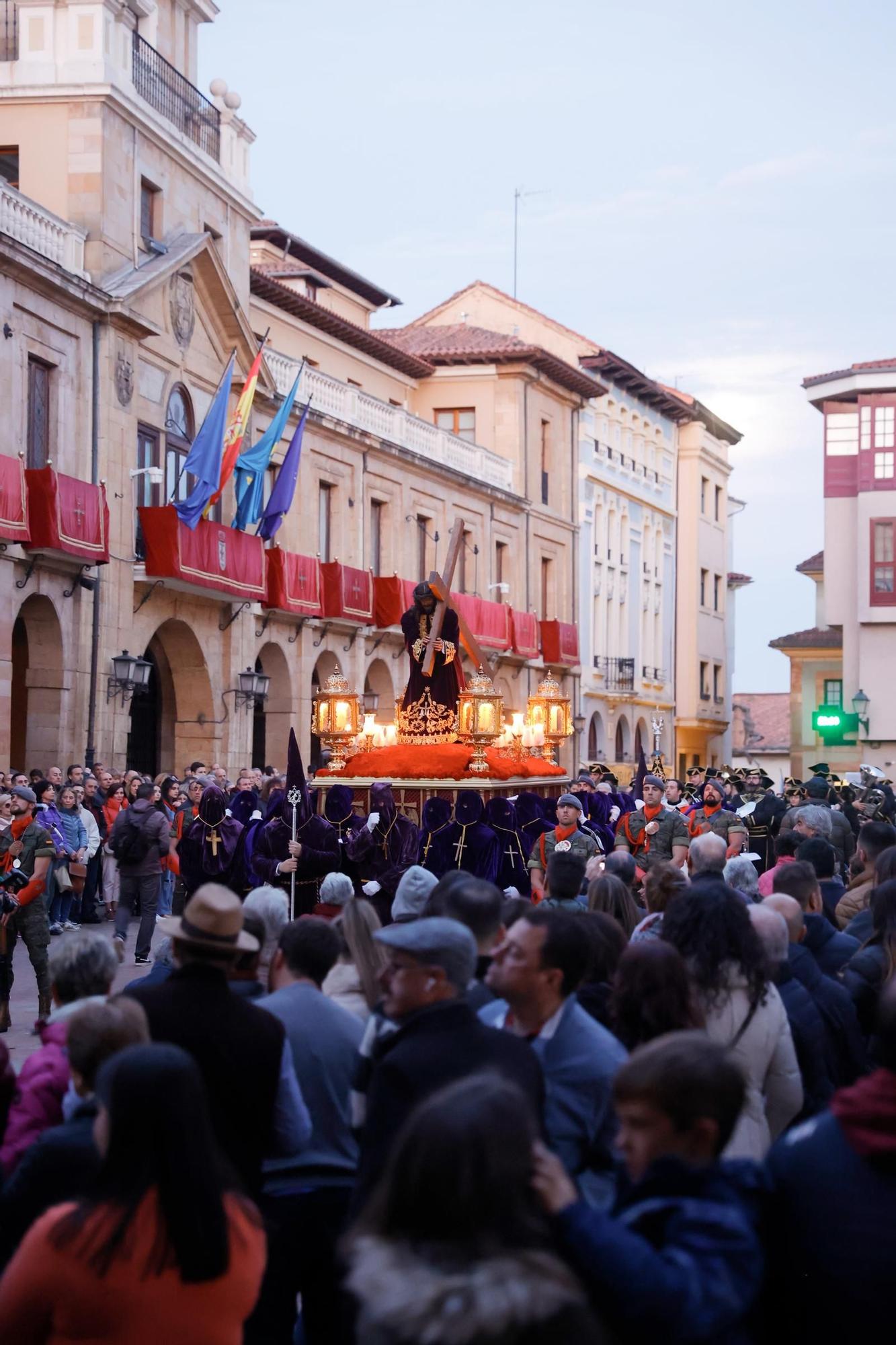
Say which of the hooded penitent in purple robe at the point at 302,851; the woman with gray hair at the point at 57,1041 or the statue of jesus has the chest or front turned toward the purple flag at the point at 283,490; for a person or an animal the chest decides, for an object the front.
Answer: the woman with gray hair

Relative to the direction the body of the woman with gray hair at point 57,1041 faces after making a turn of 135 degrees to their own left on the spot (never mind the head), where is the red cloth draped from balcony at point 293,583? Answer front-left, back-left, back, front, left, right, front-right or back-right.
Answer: back-right

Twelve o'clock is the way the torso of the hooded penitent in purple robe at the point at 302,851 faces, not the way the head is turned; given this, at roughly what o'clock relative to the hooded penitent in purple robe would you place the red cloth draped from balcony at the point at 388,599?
The red cloth draped from balcony is roughly at 6 o'clock from the hooded penitent in purple robe.

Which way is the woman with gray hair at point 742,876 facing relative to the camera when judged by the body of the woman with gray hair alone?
away from the camera

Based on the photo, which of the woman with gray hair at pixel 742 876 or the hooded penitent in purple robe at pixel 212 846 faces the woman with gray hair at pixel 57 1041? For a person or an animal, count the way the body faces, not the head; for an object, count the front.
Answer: the hooded penitent in purple robe

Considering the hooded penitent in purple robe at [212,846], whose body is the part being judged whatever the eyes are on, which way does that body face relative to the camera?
toward the camera

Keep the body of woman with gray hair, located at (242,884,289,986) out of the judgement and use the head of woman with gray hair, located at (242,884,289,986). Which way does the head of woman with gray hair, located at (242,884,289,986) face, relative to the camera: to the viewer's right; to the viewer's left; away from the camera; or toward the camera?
away from the camera

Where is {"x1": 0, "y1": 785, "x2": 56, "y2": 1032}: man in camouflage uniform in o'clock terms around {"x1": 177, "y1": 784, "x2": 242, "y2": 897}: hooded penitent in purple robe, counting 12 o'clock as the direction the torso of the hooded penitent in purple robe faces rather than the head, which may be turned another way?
The man in camouflage uniform is roughly at 1 o'clock from the hooded penitent in purple robe.

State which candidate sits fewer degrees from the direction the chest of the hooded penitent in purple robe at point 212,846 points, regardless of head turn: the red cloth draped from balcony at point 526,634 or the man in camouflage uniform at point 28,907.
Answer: the man in camouflage uniform

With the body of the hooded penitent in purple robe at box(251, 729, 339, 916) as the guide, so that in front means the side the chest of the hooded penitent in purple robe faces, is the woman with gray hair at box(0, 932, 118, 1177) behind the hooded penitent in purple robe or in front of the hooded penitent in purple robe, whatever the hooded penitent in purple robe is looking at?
in front

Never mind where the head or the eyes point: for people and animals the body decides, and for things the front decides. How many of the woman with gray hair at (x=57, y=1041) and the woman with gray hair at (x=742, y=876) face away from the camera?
2

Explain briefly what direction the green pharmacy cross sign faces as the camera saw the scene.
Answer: facing the viewer and to the left of the viewer

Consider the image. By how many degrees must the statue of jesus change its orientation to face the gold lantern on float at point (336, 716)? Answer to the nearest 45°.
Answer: approximately 90° to its right

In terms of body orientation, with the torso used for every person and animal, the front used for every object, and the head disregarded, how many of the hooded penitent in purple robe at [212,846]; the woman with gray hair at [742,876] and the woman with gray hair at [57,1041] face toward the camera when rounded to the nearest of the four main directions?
1

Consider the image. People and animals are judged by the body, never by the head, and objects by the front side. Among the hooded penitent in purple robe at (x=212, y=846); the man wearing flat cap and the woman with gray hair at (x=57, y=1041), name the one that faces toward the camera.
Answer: the hooded penitent in purple robe
